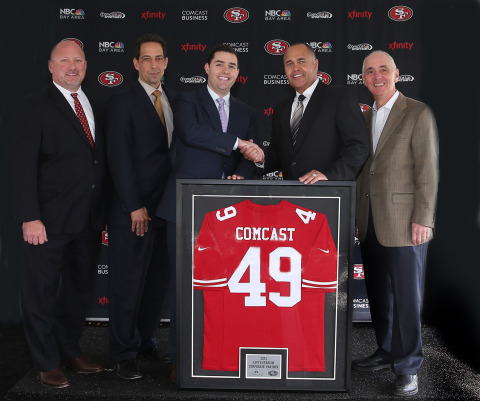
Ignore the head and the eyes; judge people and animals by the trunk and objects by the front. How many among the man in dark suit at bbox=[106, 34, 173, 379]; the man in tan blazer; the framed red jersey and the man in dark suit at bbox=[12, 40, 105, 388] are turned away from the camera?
0

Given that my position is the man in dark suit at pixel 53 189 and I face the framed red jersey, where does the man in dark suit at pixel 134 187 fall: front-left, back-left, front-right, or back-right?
front-left

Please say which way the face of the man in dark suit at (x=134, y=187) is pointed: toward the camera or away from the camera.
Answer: toward the camera

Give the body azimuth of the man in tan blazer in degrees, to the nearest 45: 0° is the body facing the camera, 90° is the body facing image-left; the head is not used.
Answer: approximately 45°

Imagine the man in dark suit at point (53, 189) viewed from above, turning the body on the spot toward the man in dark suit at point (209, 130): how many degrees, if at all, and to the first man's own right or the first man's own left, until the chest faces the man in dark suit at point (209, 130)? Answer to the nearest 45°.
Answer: approximately 45° to the first man's own left

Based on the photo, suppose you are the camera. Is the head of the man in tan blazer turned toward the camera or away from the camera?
toward the camera

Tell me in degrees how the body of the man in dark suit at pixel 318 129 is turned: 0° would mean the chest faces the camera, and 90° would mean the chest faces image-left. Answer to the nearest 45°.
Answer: approximately 45°

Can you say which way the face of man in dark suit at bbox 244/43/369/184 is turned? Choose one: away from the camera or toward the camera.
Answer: toward the camera

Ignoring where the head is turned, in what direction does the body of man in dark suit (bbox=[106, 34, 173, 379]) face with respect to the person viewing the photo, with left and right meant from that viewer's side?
facing the viewer and to the right of the viewer

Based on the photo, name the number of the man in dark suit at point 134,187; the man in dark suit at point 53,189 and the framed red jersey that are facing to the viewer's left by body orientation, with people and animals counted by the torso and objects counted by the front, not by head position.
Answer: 0

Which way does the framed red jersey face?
toward the camera

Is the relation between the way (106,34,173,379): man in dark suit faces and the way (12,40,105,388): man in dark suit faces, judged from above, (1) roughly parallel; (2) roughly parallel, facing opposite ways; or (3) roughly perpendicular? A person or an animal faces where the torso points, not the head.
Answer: roughly parallel
